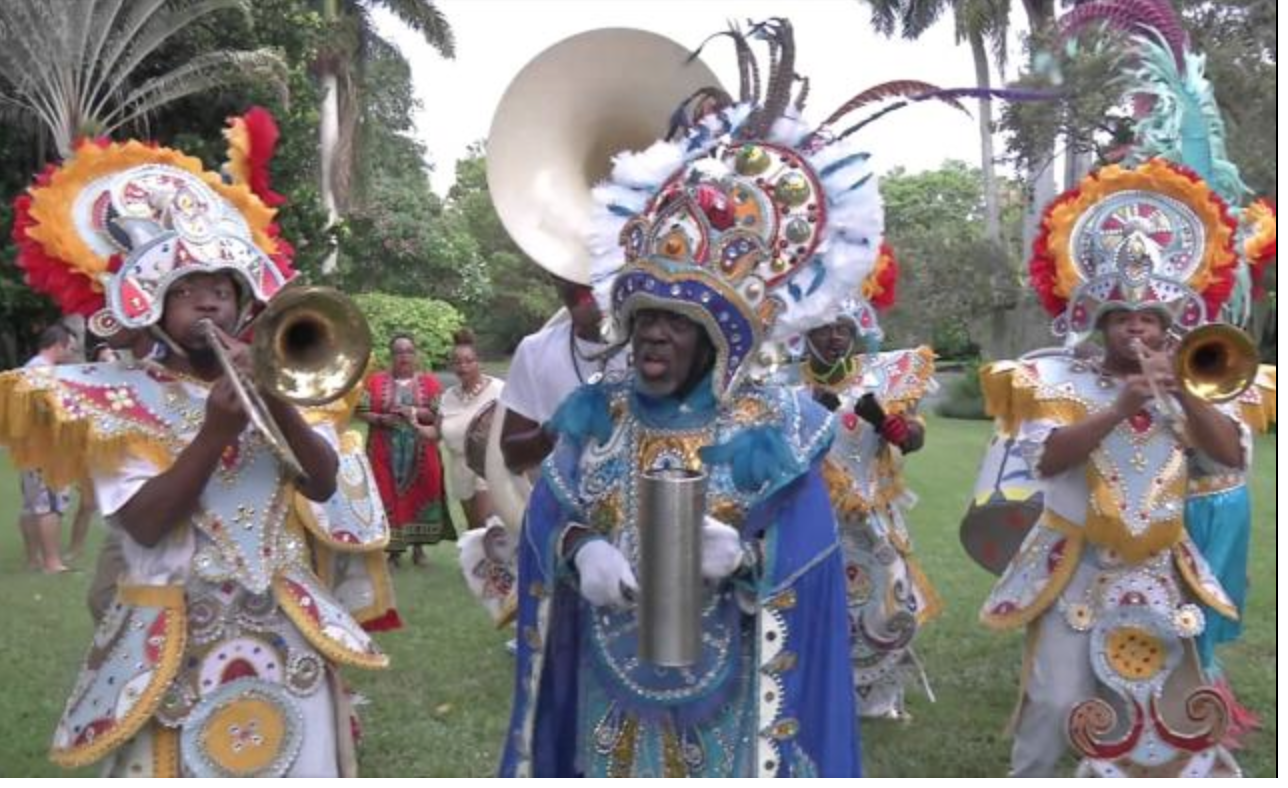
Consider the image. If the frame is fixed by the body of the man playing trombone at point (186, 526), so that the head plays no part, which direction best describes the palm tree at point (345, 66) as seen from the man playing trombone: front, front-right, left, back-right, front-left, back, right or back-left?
back-left

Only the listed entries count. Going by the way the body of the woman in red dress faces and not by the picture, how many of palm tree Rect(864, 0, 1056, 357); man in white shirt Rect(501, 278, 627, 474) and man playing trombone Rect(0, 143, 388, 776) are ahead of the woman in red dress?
2

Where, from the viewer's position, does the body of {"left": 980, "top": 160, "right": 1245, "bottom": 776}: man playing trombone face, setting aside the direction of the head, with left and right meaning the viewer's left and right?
facing the viewer

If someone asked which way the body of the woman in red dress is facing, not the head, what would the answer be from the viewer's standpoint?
toward the camera

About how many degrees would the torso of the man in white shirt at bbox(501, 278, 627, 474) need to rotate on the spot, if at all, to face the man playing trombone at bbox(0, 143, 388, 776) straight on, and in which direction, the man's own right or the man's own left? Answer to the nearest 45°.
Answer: approximately 90° to the man's own right

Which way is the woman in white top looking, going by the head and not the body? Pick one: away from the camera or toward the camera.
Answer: toward the camera

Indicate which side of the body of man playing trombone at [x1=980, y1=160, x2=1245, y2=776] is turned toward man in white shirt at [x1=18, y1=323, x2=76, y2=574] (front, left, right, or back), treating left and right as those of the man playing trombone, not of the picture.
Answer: right

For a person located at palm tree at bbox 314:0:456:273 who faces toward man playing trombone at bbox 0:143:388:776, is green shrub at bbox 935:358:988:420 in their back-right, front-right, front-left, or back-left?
front-left

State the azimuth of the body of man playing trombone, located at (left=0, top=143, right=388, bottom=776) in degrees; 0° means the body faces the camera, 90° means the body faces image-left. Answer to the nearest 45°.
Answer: approximately 315°

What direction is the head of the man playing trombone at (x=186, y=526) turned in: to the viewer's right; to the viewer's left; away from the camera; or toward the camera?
toward the camera
